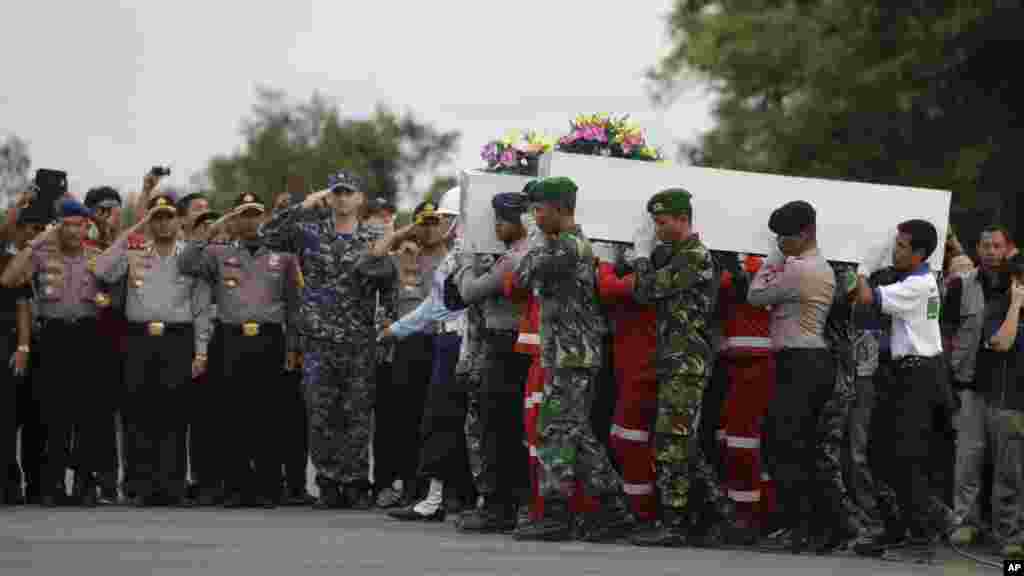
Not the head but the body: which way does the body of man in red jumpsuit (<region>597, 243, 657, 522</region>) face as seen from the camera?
to the viewer's left

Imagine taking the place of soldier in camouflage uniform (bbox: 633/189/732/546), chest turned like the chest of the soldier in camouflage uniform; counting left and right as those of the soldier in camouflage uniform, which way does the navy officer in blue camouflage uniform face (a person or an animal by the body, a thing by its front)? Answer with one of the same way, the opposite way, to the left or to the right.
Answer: to the left

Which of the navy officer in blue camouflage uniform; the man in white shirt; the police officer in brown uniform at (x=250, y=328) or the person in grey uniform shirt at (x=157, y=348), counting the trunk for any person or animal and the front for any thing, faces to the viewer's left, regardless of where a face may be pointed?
the man in white shirt

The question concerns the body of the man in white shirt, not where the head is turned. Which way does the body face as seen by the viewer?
to the viewer's left

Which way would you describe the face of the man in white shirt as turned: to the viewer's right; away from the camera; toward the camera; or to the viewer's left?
to the viewer's left

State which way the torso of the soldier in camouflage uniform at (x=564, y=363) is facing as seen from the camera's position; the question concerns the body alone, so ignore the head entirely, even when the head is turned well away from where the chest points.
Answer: to the viewer's left

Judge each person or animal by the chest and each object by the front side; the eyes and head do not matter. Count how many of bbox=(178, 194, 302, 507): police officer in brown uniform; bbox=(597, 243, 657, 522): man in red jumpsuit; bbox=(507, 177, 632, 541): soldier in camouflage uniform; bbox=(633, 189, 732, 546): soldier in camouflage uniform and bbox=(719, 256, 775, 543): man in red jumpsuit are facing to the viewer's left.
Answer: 4

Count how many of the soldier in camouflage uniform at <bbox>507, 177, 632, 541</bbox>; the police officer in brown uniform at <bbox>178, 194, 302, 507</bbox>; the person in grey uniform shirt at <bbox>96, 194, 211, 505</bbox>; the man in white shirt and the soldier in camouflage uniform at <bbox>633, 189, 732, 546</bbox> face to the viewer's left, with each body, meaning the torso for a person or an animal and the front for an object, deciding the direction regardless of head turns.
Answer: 3

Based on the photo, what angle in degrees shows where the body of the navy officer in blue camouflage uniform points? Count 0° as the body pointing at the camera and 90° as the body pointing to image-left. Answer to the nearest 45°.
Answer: approximately 0°
